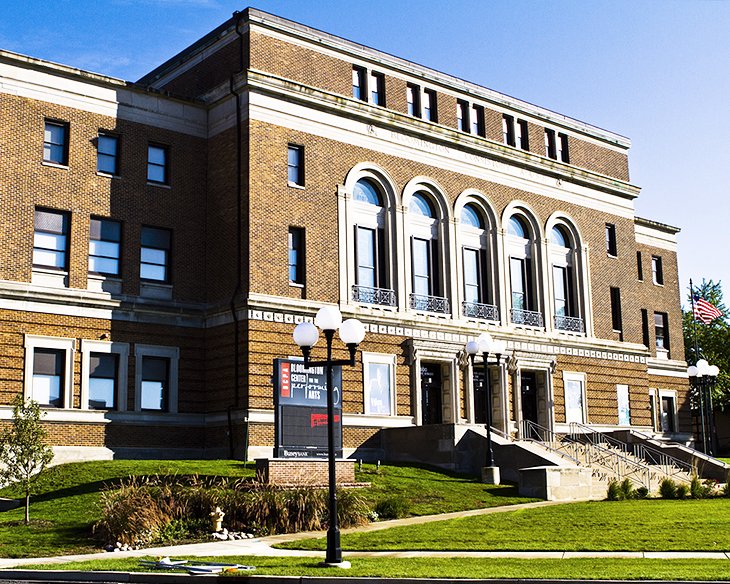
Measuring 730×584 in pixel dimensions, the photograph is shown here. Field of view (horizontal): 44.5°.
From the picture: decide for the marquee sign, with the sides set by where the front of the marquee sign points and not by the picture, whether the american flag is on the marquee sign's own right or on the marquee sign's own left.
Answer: on the marquee sign's own left

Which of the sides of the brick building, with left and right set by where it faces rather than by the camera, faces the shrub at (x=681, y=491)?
front

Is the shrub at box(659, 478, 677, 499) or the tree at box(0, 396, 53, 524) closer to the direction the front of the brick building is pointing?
the shrub

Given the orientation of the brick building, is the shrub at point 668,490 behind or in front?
in front

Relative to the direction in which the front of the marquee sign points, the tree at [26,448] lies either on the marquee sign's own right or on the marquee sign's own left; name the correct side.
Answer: on the marquee sign's own right

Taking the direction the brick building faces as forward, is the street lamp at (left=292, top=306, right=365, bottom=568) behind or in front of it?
in front

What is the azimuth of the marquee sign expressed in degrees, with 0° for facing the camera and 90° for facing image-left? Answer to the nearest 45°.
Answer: approximately 315°

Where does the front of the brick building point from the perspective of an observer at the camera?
facing the viewer and to the right of the viewer

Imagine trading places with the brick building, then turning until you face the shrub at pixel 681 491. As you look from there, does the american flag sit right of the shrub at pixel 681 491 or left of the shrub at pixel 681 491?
left

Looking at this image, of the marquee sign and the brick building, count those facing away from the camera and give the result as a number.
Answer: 0

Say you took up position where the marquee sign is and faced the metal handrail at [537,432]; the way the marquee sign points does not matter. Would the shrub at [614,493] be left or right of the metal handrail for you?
right
